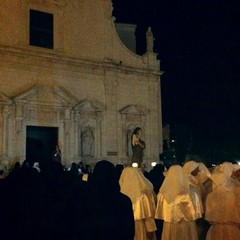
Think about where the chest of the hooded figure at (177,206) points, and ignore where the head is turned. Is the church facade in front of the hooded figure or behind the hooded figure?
in front

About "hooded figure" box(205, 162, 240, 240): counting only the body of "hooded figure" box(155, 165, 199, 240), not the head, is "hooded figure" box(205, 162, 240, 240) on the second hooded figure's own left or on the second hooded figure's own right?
on the second hooded figure's own right

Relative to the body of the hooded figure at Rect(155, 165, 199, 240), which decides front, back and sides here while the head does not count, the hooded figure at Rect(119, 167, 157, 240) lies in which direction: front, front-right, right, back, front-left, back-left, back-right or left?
front-left

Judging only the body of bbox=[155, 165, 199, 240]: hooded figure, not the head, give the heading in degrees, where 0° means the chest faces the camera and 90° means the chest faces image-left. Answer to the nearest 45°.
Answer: approximately 180°

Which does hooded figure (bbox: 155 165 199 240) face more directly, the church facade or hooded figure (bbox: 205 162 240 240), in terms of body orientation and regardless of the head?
the church facade

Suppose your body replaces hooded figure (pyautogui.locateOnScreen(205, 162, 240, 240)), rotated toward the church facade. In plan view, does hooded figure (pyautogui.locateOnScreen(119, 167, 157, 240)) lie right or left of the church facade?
left

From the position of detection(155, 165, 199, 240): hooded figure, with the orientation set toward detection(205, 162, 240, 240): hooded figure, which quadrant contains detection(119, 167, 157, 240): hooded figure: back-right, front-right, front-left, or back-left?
back-left
